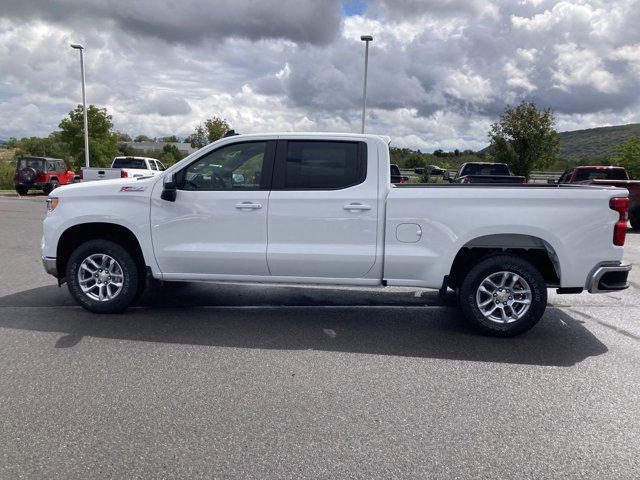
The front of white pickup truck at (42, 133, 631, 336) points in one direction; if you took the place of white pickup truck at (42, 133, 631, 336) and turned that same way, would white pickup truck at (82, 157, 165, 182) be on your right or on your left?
on your right

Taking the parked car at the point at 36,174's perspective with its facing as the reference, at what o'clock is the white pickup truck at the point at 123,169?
The white pickup truck is roughly at 4 o'clock from the parked car.

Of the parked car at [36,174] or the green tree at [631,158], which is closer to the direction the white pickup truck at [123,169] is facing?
the green tree

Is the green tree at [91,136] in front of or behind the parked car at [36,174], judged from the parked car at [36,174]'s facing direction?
in front

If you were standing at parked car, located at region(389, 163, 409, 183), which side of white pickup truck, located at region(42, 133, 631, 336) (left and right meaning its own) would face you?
right

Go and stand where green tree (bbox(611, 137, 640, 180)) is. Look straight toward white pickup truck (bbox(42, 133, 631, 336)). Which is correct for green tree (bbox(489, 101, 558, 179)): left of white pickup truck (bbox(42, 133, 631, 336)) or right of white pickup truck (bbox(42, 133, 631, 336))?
right

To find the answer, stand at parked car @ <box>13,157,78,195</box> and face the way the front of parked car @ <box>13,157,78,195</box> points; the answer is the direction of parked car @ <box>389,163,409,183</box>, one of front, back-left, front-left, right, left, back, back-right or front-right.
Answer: right

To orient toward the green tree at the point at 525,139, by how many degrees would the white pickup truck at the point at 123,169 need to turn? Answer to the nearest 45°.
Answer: approximately 45° to its right

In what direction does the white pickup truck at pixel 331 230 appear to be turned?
to the viewer's left

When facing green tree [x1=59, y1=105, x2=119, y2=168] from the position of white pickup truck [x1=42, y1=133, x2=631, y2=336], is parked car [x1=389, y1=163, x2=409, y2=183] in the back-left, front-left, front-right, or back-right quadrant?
front-right

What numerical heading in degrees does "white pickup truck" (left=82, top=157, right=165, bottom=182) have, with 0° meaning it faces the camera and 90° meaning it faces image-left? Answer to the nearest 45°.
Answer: approximately 225°

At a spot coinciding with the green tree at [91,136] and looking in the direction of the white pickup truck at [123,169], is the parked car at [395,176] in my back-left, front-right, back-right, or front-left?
front-left

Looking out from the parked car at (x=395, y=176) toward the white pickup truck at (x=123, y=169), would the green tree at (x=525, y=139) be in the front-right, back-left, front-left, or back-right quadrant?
back-right

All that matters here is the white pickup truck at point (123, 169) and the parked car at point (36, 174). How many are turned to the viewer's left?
0

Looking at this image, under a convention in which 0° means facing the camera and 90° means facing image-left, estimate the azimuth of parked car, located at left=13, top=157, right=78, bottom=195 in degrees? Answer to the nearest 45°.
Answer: approximately 225°

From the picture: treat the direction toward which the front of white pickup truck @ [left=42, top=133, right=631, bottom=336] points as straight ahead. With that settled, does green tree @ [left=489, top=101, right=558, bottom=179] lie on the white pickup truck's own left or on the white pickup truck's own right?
on the white pickup truck's own right

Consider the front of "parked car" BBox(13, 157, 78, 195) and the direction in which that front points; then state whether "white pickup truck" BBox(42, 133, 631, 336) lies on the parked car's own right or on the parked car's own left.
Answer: on the parked car's own right

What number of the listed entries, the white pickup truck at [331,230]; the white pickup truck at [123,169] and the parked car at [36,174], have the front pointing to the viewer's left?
1
